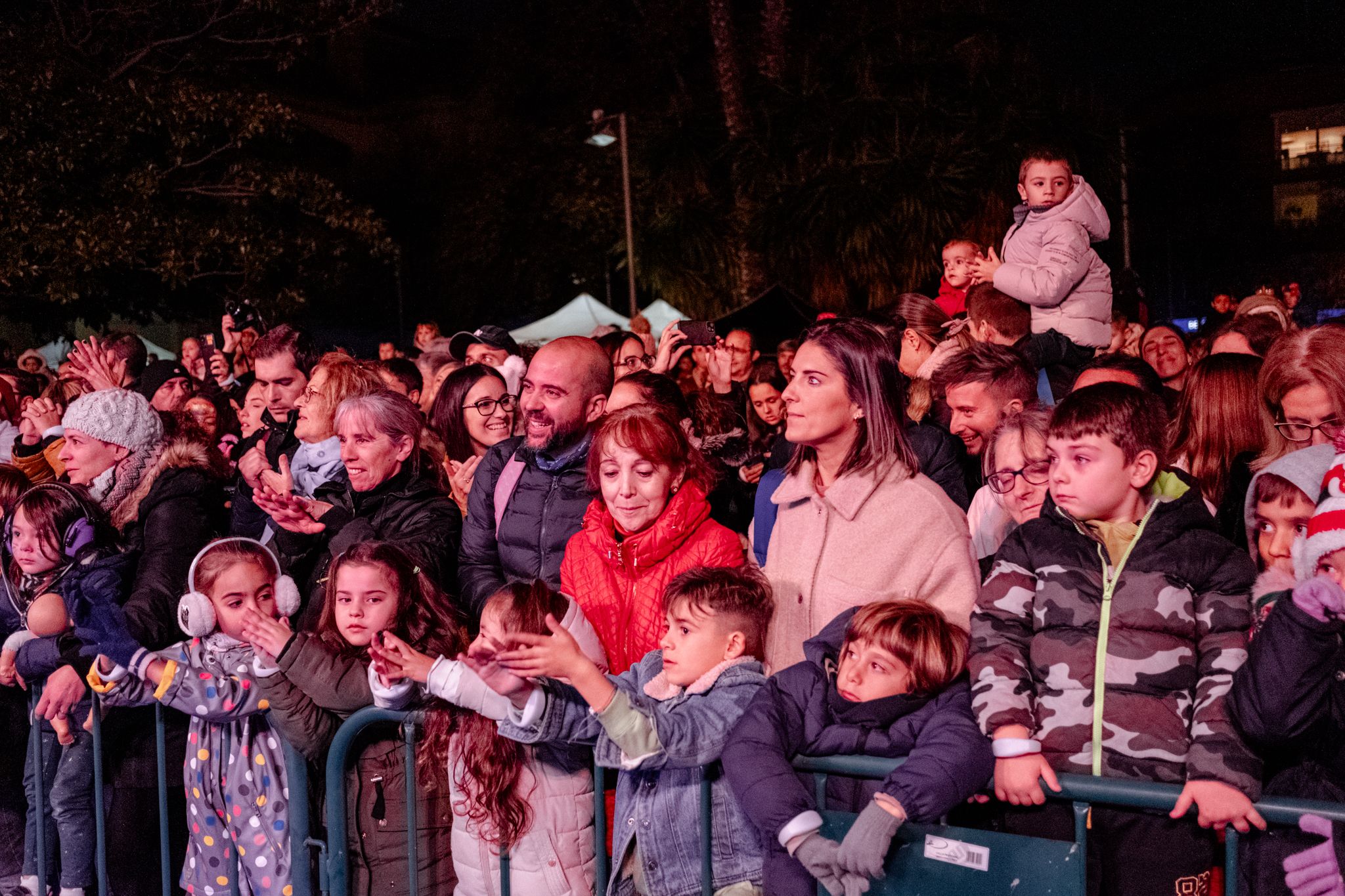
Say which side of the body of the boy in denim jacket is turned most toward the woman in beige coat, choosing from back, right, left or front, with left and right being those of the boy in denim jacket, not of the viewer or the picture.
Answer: back

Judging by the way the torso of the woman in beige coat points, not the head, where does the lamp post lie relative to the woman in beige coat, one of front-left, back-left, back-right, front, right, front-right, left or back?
back-right

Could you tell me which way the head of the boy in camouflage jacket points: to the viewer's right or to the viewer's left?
to the viewer's left

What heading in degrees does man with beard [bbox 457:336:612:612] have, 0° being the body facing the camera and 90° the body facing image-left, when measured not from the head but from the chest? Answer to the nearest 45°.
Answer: approximately 45°

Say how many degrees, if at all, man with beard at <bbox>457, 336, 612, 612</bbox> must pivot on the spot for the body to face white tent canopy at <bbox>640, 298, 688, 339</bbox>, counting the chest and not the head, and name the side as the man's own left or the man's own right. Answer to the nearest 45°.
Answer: approximately 135° to the man's own right

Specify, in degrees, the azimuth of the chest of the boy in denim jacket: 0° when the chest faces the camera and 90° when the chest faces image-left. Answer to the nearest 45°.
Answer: approximately 45°

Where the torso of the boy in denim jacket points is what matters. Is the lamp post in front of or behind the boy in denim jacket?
behind

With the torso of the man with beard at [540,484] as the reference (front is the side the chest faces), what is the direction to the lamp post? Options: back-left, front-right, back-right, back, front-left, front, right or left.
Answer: back-right
